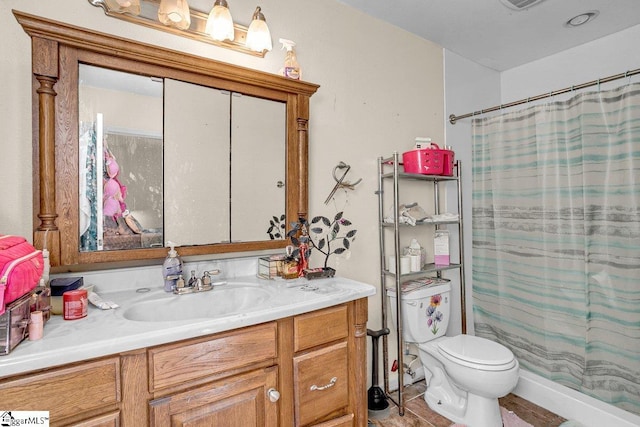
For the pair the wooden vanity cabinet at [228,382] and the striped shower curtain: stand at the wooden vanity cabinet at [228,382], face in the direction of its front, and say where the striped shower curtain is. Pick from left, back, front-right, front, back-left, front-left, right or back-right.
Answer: front-left

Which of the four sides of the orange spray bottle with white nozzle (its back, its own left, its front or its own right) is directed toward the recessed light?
back

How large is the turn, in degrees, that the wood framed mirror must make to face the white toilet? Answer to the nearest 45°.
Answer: approximately 45° to its left

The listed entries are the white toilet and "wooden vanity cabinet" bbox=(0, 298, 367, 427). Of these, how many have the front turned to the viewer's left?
0

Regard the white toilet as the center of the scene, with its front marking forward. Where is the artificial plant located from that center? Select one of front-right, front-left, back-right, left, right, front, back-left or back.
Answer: right

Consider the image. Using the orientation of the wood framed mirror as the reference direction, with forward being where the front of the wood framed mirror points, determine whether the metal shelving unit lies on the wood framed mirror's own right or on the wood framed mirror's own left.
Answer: on the wood framed mirror's own left

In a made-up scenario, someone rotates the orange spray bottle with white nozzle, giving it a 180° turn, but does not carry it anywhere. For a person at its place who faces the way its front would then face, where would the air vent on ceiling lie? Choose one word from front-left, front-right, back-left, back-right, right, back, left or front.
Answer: front

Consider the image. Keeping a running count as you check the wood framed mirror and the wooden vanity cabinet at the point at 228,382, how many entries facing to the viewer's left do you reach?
0

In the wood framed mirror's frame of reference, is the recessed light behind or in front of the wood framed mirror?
in front

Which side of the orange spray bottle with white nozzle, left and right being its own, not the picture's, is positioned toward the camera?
left

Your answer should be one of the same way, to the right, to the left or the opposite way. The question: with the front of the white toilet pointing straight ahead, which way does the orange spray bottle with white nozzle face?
to the right

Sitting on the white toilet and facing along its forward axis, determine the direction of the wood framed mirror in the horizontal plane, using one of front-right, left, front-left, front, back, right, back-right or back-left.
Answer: right

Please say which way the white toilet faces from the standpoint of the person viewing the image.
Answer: facing the viewer and to the right of the viewer
